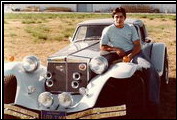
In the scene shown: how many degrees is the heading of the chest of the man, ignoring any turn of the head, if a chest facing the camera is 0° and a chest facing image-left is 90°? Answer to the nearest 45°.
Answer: approximately 0°

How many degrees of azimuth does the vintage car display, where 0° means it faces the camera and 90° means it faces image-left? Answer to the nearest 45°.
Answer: approximately 45°
